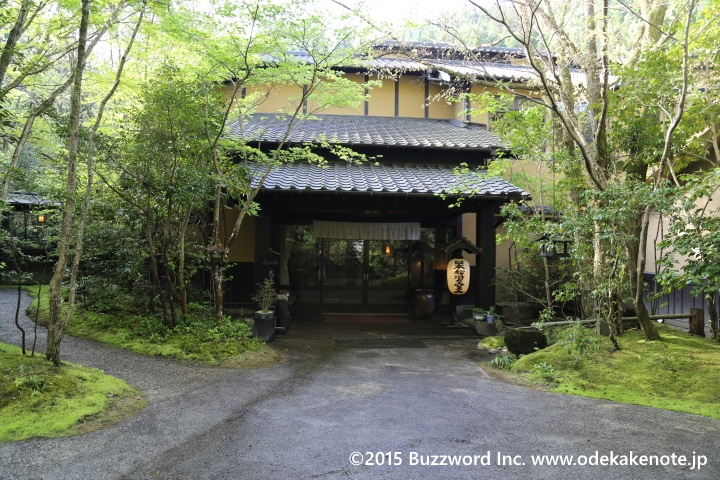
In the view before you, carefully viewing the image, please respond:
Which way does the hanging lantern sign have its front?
toward the camera

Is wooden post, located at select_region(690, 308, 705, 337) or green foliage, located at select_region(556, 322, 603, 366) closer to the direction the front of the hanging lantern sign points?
the green foliage

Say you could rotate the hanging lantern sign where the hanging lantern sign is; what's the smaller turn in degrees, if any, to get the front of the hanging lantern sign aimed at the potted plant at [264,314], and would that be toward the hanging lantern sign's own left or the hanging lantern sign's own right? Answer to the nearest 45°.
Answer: approximately 45° to the hanging lantern sign's own right

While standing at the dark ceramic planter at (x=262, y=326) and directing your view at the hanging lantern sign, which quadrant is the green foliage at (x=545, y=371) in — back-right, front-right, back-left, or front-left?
front-right

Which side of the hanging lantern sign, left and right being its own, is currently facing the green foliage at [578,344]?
front

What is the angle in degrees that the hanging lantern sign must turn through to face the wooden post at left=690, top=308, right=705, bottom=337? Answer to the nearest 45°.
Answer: approximately 45° to its left

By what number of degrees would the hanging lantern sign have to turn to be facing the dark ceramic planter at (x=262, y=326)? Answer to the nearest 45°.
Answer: approximately 45° to its right

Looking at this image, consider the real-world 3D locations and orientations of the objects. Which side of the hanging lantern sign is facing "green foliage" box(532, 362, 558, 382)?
front

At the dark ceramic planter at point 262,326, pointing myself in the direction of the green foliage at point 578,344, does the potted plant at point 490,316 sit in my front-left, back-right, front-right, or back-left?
front-left

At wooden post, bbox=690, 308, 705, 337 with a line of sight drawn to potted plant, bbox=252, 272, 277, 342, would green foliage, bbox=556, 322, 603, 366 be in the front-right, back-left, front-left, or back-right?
front-left
